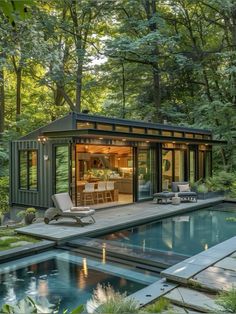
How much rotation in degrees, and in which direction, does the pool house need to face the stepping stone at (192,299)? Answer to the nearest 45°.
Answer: approximately 45° to its right

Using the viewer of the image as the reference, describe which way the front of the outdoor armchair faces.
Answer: facing the viewer and to the right of the viewer

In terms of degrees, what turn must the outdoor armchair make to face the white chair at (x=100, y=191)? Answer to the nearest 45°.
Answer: approximately 90° to its right

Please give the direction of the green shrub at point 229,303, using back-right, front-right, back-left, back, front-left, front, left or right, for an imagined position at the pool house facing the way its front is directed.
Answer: front-right

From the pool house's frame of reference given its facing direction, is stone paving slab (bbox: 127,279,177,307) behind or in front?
in front

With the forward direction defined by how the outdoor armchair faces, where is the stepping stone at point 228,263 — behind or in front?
in front

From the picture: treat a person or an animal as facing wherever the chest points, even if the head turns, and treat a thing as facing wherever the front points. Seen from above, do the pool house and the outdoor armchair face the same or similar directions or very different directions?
same or similar directions

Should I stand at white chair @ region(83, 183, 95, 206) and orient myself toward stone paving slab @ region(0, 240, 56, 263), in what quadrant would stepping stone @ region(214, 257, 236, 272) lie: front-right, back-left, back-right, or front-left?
front-left

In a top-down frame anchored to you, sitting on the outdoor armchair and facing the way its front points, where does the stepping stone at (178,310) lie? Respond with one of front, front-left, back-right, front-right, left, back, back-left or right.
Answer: front-right

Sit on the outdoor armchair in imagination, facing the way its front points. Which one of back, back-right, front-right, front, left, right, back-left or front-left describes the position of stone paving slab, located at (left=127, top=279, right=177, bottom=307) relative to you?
front-right

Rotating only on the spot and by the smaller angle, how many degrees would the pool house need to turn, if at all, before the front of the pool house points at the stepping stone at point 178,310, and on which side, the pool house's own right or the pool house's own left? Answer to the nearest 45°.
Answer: approximately 45° to the pool house's own right

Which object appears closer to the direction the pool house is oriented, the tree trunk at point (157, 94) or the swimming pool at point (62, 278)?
the swimming pool
